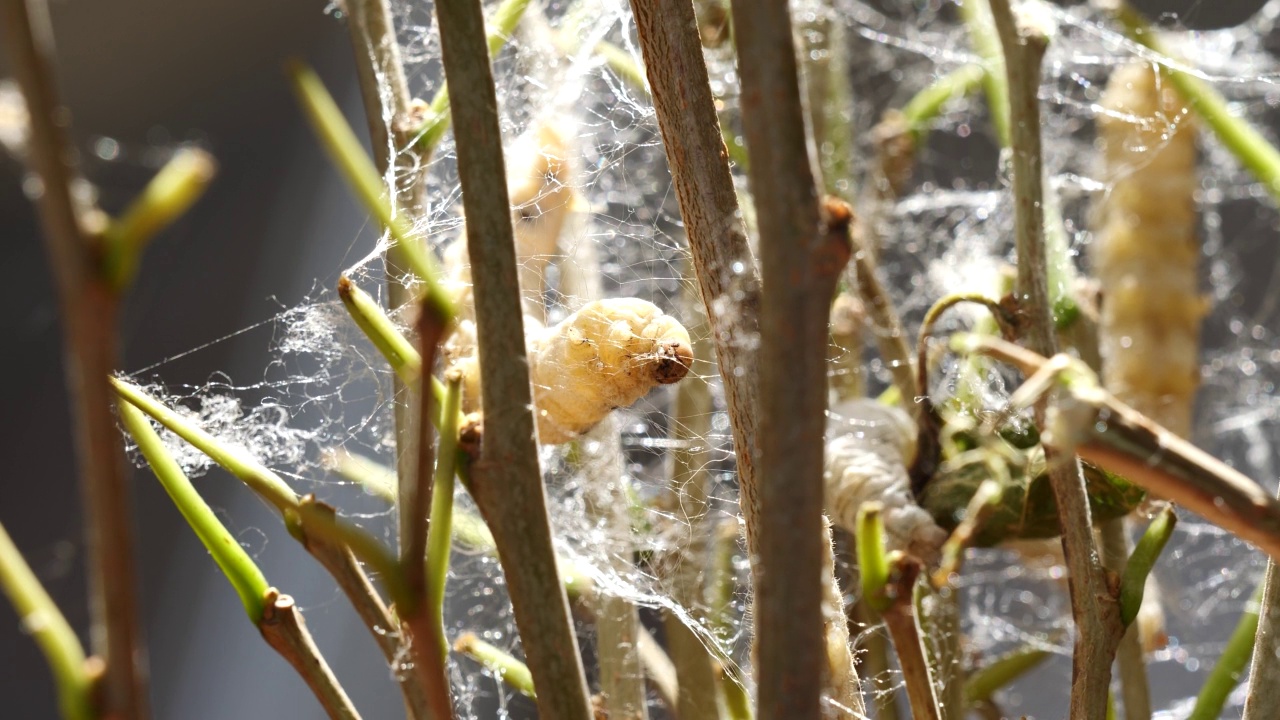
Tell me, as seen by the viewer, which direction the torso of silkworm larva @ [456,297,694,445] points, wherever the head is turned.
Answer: to the viewer's right
